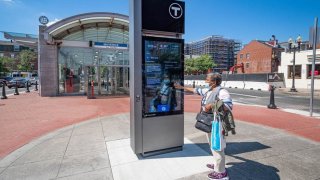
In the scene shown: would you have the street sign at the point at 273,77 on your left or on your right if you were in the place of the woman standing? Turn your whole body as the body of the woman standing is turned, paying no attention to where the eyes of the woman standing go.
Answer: on your right

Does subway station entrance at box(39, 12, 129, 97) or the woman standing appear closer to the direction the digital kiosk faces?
the woman standing

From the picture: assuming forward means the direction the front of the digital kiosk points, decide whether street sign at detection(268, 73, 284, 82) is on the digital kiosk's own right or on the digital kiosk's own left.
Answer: on the digital kiosk's own left

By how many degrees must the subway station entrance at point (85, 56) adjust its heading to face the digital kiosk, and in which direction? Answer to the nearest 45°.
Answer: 0° — it already faces it

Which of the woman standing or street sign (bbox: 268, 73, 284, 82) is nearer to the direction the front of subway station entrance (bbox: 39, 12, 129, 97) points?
the woman standing

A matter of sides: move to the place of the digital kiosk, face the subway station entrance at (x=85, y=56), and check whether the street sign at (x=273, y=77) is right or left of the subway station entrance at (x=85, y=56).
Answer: right

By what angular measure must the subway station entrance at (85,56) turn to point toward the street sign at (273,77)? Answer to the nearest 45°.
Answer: approximately 90° to its left

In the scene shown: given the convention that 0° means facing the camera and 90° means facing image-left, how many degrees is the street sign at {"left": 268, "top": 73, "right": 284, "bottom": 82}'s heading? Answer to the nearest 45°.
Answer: approximately 0°

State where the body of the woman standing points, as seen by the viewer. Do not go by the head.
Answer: to the viewer's left
